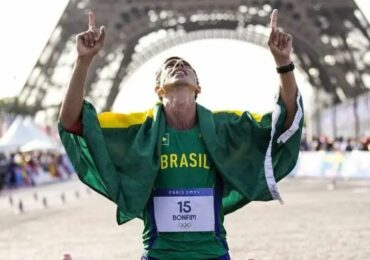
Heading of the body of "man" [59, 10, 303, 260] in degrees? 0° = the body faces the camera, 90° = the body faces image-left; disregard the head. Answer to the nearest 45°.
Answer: approximately 0°

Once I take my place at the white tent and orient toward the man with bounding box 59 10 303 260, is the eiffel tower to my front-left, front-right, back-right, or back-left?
back-left

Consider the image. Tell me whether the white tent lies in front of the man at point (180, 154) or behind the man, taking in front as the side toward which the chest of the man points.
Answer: behind

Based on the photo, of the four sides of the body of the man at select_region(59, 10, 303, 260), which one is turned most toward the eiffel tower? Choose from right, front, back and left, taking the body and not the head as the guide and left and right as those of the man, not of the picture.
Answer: back
